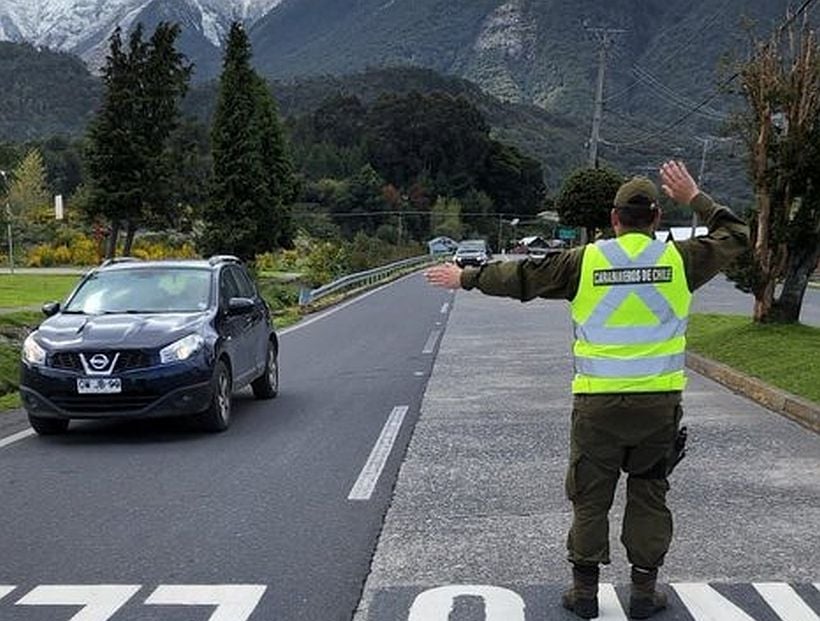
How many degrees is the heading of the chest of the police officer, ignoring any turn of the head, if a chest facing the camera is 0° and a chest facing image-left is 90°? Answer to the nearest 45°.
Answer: approximately 180°

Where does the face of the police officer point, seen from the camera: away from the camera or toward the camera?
away from the camera

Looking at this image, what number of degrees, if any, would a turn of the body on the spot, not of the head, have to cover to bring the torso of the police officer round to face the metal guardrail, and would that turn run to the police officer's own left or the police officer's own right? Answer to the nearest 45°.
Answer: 0° — they already face it

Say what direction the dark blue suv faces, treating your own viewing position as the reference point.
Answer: facing the viewer and to the left of the viewer

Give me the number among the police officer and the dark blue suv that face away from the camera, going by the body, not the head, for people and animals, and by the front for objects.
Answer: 1

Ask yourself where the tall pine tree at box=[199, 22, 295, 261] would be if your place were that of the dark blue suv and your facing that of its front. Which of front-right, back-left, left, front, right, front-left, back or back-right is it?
back-right

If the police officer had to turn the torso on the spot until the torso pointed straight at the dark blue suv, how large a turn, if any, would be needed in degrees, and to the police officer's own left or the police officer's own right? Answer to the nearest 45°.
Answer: approximately 45° to the police officer's own left

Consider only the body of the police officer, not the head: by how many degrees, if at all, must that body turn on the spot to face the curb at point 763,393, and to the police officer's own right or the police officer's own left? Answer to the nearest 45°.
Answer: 0° — they already face it

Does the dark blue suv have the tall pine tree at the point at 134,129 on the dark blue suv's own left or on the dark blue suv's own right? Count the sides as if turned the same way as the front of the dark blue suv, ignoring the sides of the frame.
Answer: on the dark blue suv's own right

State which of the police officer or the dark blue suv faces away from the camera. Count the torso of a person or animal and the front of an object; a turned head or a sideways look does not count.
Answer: the police officer

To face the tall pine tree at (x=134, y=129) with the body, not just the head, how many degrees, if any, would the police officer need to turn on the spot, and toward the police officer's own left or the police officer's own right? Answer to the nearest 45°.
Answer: approximately 45° to the police officer's own left

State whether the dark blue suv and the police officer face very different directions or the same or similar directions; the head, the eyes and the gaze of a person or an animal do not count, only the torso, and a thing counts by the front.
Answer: very different directions
